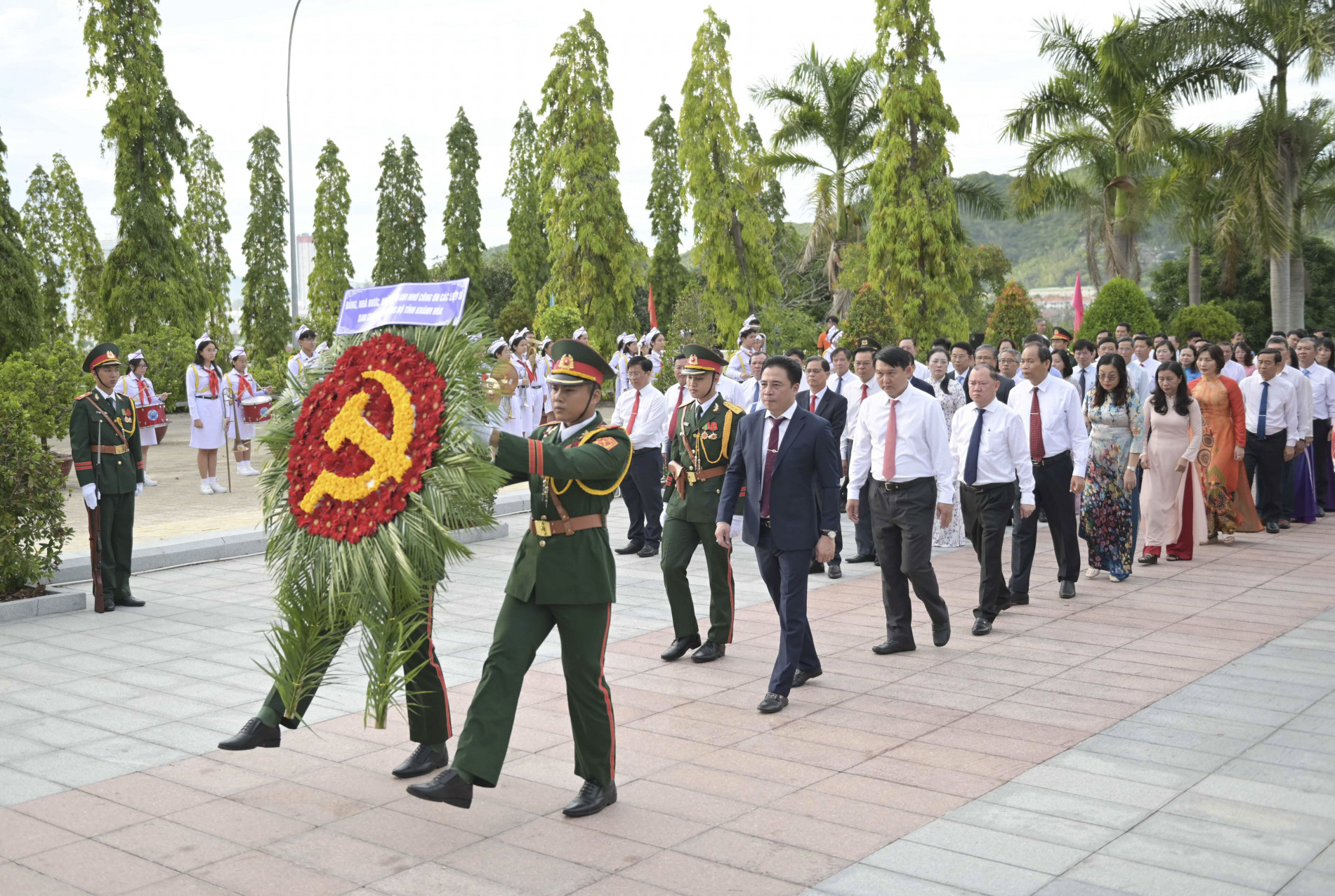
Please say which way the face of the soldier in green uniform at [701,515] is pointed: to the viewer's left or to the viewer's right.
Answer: to the viewer's left

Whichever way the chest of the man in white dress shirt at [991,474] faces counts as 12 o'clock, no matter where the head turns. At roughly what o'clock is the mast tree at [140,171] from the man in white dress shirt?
The mast tree is roughly at 3 o'clock from the man in white dress shirt.

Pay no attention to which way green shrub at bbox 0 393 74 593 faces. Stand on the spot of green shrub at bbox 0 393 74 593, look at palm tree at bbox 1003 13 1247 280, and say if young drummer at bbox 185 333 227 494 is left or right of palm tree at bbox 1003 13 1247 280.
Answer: left

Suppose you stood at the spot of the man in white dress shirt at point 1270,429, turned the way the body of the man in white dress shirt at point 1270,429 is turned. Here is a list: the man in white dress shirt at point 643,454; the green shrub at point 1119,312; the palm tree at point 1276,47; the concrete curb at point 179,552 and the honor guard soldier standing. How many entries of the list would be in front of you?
3

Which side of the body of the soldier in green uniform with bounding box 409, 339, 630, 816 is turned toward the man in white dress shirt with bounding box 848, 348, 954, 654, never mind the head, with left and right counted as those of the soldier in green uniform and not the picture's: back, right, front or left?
back

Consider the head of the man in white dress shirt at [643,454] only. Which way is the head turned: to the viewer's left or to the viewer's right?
to the viewer's left

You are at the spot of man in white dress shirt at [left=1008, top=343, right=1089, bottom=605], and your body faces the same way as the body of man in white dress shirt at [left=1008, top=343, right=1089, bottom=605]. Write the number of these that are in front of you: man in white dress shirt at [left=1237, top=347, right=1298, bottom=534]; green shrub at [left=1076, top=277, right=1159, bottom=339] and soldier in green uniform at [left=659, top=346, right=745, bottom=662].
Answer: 1

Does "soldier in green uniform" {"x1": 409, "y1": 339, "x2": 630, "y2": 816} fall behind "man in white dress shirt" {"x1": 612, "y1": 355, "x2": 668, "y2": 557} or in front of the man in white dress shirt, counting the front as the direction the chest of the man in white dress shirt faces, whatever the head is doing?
in front

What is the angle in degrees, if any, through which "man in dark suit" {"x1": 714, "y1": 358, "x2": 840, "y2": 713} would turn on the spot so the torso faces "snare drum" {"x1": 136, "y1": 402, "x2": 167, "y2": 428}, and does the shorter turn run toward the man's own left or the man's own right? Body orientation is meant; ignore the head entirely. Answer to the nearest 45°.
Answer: approximately 90° to the man's own right

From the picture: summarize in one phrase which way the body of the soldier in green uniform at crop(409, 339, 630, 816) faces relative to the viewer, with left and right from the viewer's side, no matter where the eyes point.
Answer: facing the viewer and to the left of the viewer

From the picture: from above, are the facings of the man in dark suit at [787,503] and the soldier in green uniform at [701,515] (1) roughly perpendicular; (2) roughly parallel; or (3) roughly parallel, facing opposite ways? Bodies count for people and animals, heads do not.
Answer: roughly parallel

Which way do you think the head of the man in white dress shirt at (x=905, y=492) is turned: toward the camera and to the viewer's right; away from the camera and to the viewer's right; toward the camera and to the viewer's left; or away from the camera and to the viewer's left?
toward the camera and to the viewer's left

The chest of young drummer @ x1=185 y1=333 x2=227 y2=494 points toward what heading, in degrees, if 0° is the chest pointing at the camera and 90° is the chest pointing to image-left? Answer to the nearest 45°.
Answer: approximately 315°

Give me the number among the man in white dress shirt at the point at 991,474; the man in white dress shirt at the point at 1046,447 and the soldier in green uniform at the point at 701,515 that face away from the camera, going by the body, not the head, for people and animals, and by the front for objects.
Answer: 0

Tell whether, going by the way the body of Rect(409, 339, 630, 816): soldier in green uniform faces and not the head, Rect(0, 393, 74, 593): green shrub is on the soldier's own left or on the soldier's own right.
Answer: on the soldier's own right

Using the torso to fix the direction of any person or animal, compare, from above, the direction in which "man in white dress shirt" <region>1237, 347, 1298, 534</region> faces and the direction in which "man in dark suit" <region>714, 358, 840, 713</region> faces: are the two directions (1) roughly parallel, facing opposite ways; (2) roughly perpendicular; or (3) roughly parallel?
roughly parallel
